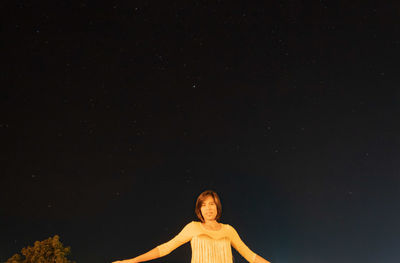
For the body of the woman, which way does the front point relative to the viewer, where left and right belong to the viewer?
facing the viewer

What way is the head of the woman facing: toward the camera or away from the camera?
toward the camera
